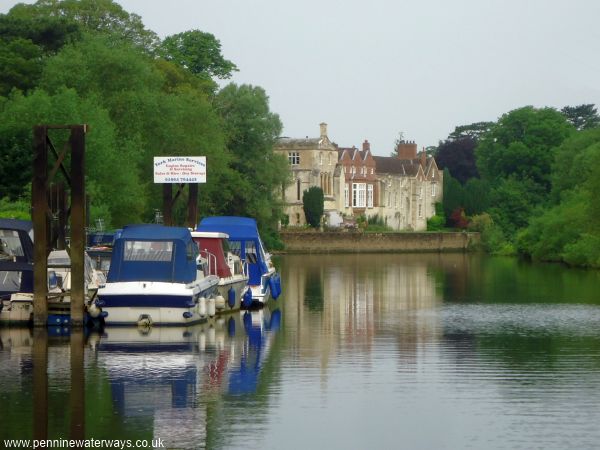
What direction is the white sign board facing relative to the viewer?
toward the camera

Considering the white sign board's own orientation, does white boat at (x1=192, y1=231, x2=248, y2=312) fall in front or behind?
in front

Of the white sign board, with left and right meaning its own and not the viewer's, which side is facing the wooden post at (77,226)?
front

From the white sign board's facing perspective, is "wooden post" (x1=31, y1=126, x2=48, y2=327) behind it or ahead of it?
ahead

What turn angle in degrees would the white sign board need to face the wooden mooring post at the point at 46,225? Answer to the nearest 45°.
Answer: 0° — it already faces it

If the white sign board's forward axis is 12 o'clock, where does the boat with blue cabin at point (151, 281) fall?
The boat with blue cabin is roughly at 12 o'clock from the white sign board.

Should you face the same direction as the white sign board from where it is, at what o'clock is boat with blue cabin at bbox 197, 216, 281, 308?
The boat with blue cabin is roughly at 11 o'clock from the white sign board.

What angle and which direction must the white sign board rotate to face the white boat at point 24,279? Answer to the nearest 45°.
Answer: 0° — it already faces it

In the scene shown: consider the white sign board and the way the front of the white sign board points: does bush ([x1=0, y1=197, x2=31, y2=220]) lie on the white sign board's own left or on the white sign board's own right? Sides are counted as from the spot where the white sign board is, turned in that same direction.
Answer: on the white sign board's own right
